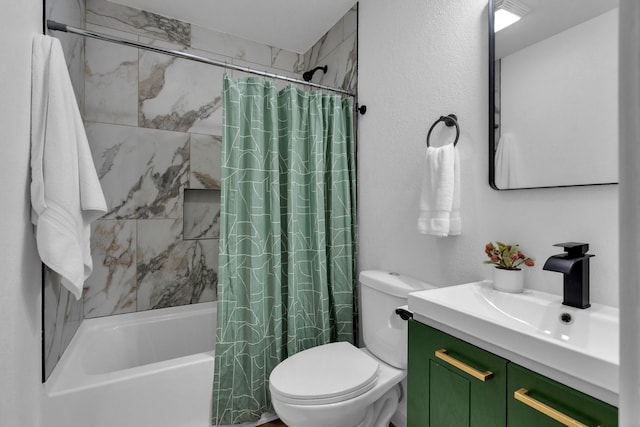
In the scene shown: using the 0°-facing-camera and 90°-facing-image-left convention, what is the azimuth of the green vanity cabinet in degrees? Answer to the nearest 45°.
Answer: approximately 45°

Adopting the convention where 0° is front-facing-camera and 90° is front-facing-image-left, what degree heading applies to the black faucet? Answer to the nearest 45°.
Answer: approximately 45°

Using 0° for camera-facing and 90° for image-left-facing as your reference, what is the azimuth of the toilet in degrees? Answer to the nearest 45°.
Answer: approximately 45°

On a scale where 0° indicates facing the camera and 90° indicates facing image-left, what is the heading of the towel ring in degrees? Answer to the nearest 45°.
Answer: approximately 45°

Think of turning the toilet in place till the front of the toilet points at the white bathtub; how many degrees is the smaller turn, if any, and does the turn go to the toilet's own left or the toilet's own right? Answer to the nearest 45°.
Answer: approximately 45° to the toilet's own right

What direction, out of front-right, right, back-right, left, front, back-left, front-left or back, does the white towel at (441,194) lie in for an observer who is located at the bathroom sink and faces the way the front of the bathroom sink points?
right
